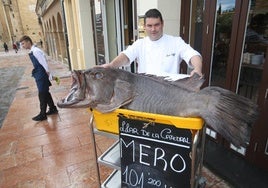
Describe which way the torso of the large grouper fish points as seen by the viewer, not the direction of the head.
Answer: to the viewer's left

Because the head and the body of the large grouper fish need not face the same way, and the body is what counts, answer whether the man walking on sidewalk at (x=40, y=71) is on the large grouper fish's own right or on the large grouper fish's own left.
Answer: on the large grouper fish's own right
